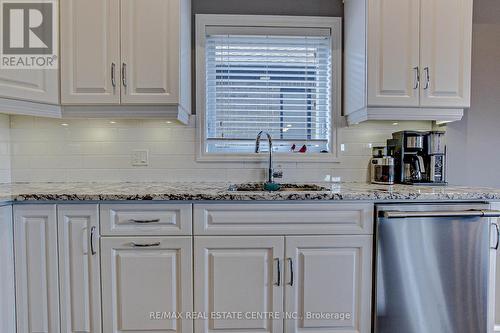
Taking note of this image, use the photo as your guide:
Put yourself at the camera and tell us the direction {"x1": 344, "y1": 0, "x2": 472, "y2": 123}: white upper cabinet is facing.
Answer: facing the viewer

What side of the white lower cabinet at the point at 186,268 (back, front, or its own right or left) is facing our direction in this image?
front

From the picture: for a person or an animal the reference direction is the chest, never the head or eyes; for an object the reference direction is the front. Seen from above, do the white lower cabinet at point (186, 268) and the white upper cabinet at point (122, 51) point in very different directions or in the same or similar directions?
same or similar directions

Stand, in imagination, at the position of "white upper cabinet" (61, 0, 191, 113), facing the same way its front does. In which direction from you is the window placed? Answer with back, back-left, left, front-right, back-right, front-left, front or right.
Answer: left

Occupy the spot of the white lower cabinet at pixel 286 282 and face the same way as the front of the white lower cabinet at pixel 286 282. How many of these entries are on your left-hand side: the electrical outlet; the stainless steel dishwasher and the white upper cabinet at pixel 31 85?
1

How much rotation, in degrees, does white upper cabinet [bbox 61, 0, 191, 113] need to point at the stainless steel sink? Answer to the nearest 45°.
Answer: approximately 90° to its left
